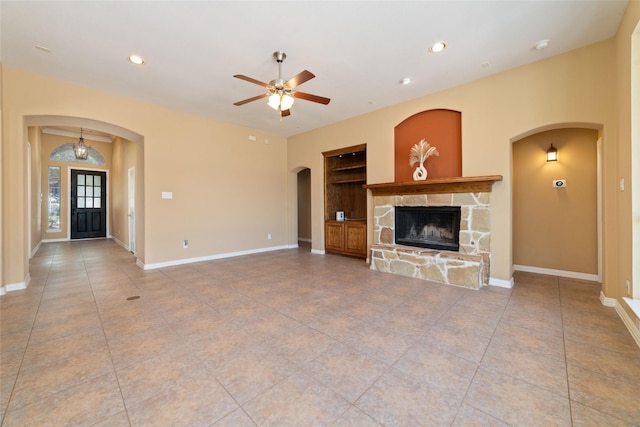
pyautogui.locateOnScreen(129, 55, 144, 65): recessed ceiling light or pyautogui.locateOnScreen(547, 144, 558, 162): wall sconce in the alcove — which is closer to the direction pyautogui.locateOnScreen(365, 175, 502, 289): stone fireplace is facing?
the recessed ceiling light

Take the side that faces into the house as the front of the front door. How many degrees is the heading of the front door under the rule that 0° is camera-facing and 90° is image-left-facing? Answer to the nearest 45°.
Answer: approximately 0°

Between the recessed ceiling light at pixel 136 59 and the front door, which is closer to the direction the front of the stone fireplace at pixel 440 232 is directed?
the recessed ceiling light

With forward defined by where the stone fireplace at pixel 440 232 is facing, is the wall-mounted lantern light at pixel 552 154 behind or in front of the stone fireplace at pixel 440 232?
behind

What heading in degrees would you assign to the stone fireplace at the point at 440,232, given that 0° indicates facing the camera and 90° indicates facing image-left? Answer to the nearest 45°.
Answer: approximately 45°
